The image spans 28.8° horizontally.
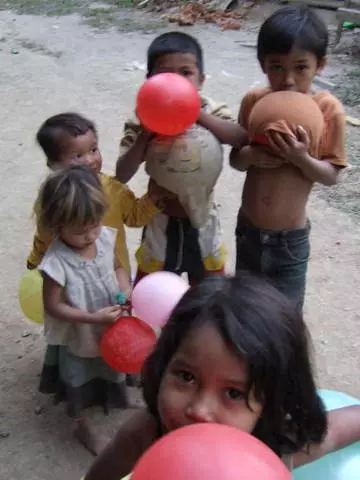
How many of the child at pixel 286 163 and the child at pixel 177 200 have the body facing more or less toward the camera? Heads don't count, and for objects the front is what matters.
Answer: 2

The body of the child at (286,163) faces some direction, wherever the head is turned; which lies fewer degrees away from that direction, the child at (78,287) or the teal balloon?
the teal balloon

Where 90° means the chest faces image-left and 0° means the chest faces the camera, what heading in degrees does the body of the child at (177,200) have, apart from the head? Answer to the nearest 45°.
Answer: approximately 0°

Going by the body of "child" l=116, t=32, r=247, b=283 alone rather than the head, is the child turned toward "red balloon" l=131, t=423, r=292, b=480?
yes

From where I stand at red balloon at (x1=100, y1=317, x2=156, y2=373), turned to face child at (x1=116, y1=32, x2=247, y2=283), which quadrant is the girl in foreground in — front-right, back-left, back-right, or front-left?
back-right

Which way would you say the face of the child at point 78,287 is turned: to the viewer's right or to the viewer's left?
to the viewer's right

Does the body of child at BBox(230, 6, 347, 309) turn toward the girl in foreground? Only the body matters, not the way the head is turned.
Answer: yes
